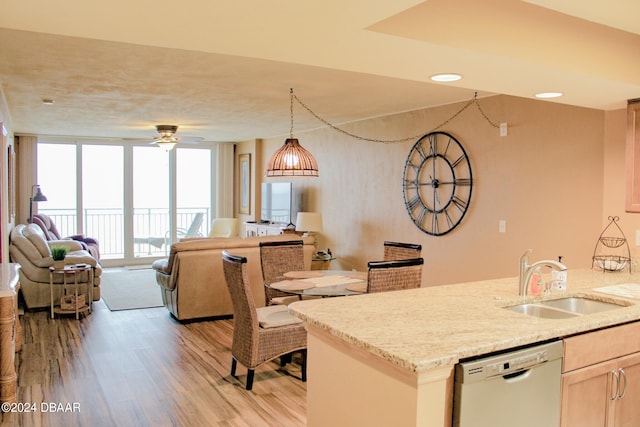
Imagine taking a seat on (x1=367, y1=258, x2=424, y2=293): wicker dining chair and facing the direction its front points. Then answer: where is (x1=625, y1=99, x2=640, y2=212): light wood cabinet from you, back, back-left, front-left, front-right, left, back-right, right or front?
back-right

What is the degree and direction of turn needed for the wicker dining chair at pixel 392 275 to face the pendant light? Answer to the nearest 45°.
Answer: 0° — it already faces it

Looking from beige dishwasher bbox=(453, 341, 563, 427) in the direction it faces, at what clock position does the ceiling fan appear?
The ceiling fan is roughly at 6 o'clock from the beige dishwasher.

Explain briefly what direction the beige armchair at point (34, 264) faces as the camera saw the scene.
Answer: facing to the right of the viewer

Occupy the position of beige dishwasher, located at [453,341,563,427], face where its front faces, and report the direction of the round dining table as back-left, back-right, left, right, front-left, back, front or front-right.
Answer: back

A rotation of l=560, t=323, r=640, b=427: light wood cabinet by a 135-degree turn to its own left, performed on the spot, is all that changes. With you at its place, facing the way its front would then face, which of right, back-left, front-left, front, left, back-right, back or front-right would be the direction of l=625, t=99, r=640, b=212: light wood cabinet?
front

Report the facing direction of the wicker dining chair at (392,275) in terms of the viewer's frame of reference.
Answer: facing away from the viewer and to the left of the viewer
